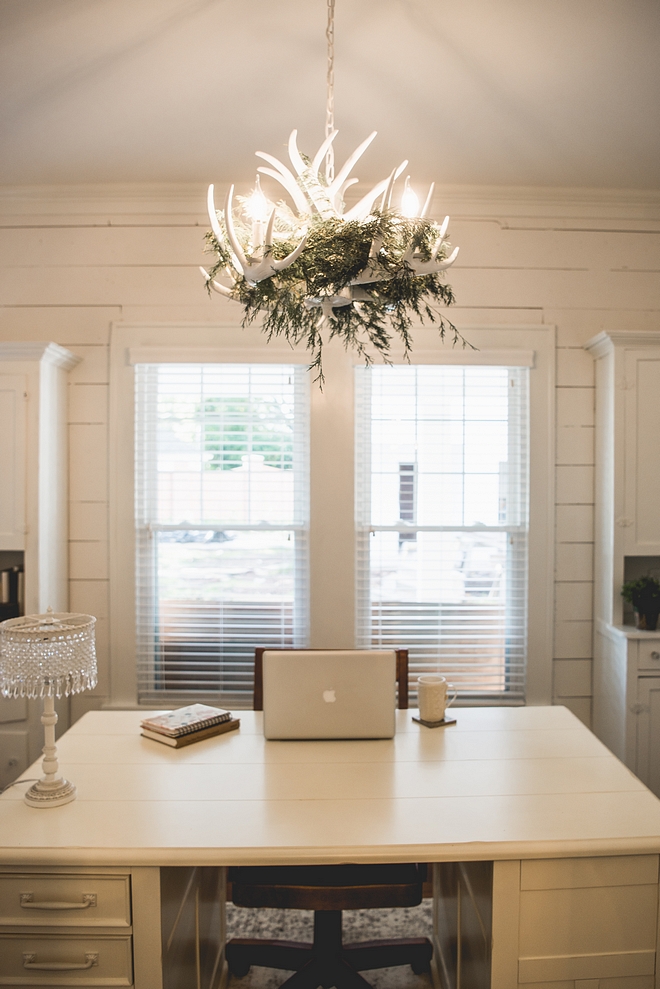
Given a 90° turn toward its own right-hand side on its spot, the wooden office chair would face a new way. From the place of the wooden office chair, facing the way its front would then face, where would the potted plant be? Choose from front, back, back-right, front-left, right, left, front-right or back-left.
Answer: back-right

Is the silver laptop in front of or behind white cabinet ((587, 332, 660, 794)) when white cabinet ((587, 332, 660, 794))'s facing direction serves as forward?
in front

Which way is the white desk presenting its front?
toward the camera

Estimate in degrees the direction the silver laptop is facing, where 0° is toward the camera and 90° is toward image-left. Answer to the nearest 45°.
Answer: approximately 180°

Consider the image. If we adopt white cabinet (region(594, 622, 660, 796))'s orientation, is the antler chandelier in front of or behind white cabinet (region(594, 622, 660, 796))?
in front

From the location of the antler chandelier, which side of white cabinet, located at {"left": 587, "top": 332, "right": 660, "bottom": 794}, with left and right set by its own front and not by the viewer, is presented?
front

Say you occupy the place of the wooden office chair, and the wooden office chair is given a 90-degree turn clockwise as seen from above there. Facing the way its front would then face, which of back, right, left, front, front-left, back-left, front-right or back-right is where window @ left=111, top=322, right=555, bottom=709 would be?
right

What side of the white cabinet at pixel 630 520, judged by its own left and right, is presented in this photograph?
front

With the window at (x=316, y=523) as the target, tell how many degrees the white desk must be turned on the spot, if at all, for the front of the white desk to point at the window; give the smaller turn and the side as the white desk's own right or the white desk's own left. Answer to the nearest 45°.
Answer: approximately 180°

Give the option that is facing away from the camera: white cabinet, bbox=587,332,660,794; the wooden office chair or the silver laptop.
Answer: the silver laptop

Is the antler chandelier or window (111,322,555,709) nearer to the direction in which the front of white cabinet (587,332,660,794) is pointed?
the antler chandelier

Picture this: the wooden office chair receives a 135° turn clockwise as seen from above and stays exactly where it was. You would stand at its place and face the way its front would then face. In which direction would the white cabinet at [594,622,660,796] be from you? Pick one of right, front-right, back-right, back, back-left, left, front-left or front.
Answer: right

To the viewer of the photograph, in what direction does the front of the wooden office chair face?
facing the viewer

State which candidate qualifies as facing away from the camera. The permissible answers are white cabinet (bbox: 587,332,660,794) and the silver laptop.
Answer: the silver laptop
